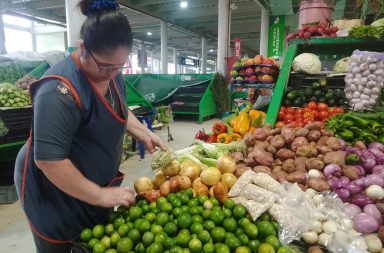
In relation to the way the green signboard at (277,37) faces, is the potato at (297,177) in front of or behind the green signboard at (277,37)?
in front

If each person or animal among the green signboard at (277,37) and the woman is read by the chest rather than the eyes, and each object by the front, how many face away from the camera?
0

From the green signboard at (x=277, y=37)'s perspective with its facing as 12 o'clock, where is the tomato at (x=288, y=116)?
The tomato is roughly at 12 o'clock from the green signboard.

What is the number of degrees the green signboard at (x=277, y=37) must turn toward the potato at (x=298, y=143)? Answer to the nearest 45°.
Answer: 0° — it already faces it

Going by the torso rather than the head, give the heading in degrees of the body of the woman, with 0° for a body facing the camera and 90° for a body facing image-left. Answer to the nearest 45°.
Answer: approximately 315°

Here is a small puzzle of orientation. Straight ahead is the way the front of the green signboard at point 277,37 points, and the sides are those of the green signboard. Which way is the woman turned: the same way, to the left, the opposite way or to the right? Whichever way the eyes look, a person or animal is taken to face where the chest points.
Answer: to the left

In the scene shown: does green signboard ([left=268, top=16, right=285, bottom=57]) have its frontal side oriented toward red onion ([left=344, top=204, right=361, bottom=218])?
yes

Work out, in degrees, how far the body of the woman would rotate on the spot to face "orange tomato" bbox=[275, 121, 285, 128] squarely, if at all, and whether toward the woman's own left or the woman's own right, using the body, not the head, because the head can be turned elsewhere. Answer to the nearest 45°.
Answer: approximately 90° to the woman's own left

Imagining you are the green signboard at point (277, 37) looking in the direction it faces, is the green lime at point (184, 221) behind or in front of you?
in front

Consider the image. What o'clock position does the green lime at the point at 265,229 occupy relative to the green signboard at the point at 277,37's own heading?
The green lime is roughly at 12 o'clock from the green signboard.

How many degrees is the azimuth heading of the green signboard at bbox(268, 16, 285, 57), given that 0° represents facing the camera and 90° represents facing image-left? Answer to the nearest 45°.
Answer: approximately 0°
